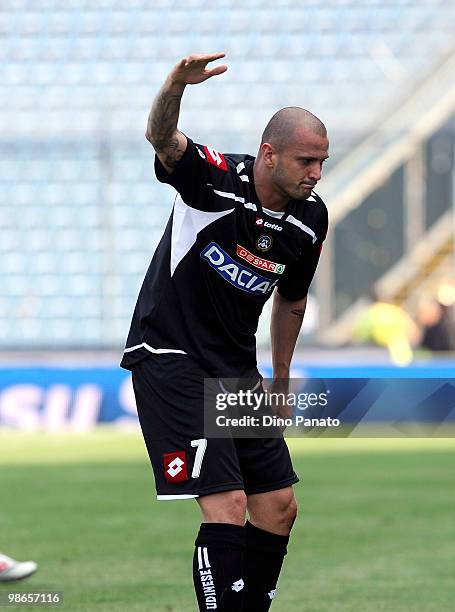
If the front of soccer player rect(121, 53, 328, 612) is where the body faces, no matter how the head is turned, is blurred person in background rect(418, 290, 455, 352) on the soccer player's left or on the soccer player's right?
on the soccer player's left

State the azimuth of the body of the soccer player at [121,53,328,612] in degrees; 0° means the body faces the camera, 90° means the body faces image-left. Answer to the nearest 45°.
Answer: approximately 315°
